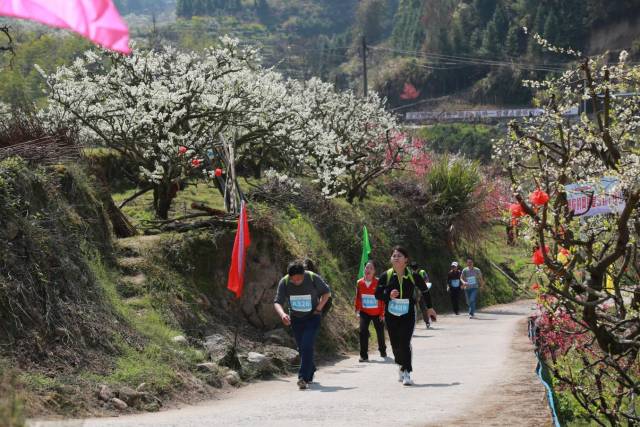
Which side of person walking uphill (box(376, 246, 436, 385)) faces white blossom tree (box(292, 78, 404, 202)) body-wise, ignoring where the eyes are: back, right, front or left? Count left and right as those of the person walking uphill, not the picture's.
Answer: back

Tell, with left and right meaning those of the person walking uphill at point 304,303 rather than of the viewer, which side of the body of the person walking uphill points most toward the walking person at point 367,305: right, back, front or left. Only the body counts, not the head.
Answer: back

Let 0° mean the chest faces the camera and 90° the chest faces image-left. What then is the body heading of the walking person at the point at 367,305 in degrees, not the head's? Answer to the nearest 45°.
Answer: approximately 0°

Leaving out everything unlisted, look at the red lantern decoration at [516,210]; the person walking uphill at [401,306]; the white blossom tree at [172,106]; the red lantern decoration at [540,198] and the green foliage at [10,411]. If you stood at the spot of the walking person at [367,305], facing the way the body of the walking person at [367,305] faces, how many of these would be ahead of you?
4

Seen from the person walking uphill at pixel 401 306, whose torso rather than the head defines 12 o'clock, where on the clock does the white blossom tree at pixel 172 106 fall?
The white blossom tree is roughly at 5 o'clock from the person walking uphill.

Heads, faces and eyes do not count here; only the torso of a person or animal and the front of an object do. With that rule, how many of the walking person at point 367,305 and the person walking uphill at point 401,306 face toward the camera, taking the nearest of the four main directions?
2

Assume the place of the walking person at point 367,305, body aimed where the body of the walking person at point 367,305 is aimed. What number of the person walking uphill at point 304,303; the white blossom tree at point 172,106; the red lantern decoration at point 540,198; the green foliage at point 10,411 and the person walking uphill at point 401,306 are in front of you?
4

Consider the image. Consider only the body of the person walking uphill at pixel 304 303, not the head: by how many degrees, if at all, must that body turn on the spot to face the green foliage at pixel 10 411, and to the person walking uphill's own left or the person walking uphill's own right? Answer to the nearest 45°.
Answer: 0° — they already face it

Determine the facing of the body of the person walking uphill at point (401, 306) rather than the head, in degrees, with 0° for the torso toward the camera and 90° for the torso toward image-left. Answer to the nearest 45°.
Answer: approximately 0°
